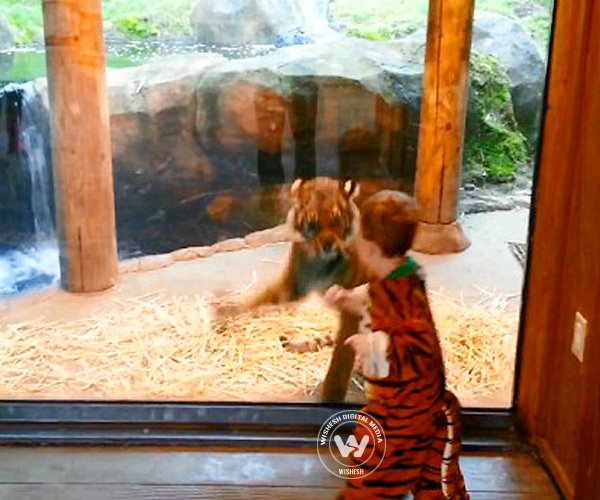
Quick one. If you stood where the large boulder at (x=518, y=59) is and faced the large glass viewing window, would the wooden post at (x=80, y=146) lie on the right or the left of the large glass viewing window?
right

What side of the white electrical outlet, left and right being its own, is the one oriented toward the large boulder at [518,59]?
right

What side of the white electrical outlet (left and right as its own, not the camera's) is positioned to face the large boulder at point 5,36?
right

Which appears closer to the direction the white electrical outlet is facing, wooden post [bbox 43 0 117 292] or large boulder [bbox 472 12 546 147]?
the wooden post

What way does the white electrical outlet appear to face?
to the viewer's left

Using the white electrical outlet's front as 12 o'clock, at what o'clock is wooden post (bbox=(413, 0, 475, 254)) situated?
The wooden post is roughly at 2 o'clock from the white electrical outlet.

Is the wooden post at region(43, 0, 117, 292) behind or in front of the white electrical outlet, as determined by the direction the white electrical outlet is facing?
in front

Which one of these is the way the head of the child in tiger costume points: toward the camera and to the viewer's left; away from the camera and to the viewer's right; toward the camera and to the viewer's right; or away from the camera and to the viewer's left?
away from the camera and to the viewer's left
